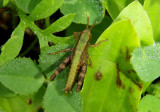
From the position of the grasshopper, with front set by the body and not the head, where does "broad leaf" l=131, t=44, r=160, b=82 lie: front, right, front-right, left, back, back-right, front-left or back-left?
back-right

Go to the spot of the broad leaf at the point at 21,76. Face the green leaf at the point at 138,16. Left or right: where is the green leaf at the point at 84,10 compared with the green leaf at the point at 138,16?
left

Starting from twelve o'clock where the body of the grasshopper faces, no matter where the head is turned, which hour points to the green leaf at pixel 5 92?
The green leaf is roughly at 9 o'clock from the grasshopper.

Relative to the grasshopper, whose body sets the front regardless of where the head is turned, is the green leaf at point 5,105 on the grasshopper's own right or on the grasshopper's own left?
on the grasshopper's own left

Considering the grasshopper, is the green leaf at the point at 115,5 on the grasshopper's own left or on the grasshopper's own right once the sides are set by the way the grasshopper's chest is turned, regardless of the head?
on the grasshopper's own right

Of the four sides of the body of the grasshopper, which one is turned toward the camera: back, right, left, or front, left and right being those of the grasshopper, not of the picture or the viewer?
back
